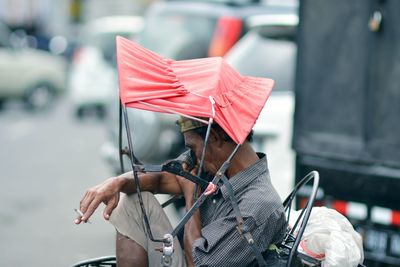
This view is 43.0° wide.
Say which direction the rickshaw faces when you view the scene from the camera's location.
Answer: facing to the left of the viewer

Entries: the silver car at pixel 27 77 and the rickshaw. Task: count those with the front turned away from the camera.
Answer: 0

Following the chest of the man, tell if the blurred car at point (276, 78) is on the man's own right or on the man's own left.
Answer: on the man's own right

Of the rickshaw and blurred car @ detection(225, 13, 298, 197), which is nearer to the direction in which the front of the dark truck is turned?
the blurred car

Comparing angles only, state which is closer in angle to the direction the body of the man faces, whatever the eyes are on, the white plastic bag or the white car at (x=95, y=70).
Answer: the white car

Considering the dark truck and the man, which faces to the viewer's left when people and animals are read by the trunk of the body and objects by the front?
the man

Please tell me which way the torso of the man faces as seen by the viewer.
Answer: to the viewer's left

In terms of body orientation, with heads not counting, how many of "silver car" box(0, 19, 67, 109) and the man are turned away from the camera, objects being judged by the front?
0

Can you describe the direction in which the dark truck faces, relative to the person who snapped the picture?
facing away from the viewer

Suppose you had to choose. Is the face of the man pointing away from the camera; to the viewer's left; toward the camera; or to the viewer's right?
to the viewer's left

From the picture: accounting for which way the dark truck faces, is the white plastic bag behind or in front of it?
behind

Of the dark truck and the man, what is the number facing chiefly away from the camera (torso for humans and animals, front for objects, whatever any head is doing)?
1

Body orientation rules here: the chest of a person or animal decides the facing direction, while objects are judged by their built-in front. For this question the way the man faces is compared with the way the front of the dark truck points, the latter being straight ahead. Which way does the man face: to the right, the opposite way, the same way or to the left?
to the left
